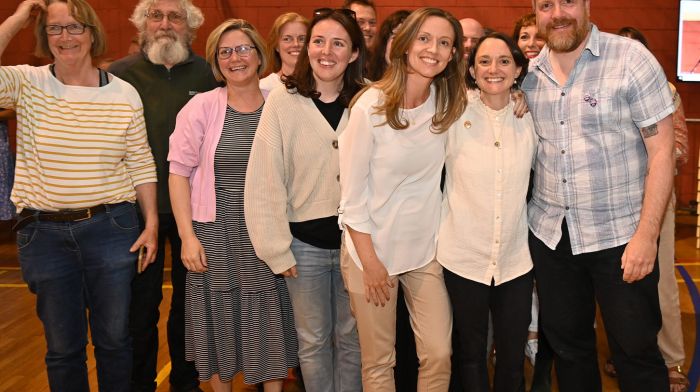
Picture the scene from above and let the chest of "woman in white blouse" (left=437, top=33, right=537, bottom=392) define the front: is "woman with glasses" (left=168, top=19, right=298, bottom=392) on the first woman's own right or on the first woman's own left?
on the first woman's own right

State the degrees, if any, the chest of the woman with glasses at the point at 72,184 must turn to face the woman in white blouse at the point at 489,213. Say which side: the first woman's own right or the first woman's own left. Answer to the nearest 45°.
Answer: approximately 45° to the first woman's own left

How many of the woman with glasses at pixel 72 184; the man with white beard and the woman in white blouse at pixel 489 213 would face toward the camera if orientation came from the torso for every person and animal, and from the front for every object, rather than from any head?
3

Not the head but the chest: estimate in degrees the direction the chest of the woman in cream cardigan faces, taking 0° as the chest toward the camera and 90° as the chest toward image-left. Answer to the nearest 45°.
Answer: approximately 315°

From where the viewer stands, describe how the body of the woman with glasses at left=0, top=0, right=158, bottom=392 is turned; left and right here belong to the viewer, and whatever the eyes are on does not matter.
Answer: facing the viewer

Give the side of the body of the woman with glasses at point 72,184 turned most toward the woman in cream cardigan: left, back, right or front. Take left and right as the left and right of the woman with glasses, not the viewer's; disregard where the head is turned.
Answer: left

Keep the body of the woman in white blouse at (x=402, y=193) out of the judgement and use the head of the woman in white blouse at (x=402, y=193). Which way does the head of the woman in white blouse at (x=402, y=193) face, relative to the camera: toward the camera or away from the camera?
toward the camera

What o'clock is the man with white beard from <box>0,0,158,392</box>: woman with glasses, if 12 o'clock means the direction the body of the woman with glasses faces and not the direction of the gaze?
The man with white beard is roughly at 7 o'clock from the woman with glasses.

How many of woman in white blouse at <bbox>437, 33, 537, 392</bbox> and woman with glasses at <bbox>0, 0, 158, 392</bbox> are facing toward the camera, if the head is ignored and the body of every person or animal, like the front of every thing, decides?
2

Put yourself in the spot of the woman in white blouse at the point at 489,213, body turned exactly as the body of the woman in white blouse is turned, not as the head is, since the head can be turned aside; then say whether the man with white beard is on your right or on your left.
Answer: on your right

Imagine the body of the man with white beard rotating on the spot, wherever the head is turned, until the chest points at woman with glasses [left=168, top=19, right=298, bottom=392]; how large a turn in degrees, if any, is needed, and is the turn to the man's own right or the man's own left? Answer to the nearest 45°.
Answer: approximately 45° to the man's own left

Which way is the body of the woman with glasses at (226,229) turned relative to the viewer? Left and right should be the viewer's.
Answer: facing the viewer and to the right of the viewer

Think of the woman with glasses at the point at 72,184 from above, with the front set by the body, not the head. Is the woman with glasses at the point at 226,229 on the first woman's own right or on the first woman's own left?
on the first woman's own left

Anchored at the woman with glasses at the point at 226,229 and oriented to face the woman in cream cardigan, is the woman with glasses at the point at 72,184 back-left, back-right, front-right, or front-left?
back-right

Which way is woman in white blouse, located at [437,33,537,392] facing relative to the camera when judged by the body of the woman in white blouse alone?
toward the camera

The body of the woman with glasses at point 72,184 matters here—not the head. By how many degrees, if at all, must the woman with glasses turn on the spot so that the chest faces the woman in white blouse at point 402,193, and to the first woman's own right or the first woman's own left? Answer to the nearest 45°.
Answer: approximately 45° to the first woman's own left

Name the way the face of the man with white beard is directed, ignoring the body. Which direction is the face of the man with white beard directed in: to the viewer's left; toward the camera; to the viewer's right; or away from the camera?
toward the camera
